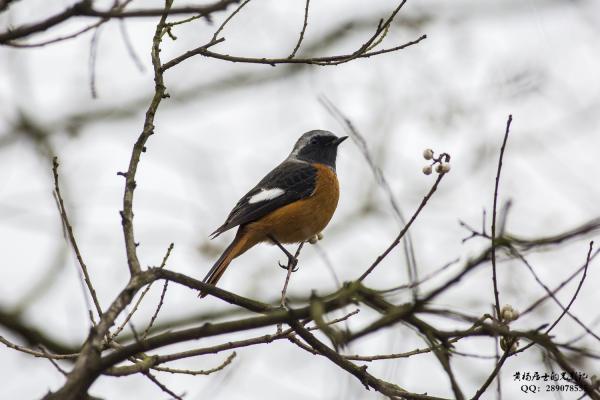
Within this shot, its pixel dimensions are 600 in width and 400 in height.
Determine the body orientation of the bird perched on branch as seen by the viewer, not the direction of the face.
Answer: to the viewer's right
